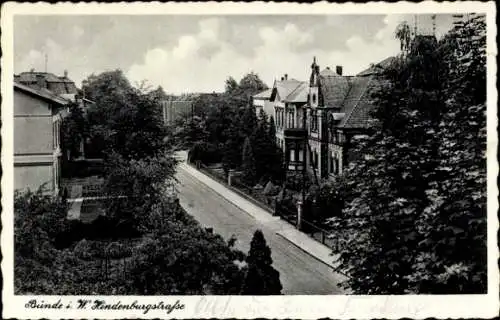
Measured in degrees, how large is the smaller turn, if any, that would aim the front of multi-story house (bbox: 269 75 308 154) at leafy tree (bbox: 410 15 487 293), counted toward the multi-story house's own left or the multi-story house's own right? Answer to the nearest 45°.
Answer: approximately 90° to the multi-story house's own left

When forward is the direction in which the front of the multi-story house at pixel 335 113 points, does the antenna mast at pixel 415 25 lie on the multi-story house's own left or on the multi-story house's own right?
on the multi-story house's own left

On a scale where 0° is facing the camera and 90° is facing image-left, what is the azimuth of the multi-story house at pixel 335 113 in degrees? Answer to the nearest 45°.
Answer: approximately 45°

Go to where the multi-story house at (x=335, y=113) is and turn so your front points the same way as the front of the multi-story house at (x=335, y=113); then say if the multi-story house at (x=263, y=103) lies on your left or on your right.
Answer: on your right

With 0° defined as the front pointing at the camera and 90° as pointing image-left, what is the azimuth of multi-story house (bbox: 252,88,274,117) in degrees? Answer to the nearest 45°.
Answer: approximately 45°
